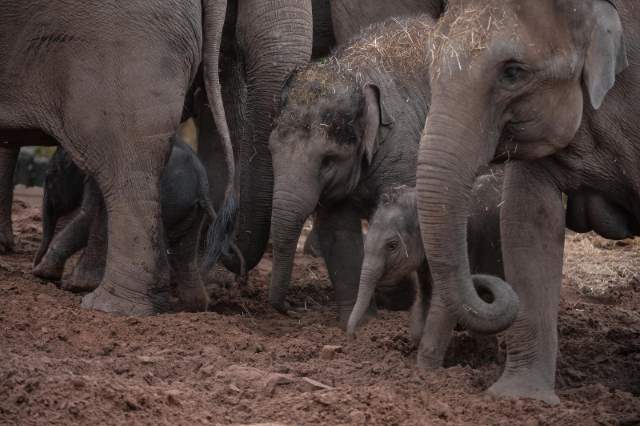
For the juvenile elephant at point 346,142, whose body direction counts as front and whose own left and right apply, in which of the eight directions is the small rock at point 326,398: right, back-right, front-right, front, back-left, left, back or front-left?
front-left

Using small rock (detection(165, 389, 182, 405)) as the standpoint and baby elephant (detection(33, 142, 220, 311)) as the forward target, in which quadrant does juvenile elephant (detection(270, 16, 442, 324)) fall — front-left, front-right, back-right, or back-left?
front-right

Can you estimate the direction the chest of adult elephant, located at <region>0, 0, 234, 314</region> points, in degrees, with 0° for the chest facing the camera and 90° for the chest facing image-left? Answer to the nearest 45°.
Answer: approximately 90°

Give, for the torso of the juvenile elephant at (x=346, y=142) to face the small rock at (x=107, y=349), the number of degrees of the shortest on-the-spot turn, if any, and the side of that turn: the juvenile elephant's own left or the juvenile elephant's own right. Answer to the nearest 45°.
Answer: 0° — it already faces it

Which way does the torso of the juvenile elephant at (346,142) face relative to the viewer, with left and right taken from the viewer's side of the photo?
facing the viewer and to the left of the viewer

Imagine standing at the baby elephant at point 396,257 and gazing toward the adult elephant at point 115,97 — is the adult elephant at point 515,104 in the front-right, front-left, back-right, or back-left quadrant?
back-left

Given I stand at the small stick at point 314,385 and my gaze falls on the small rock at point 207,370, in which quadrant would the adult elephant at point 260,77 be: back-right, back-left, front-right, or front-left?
front-right
